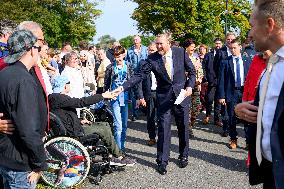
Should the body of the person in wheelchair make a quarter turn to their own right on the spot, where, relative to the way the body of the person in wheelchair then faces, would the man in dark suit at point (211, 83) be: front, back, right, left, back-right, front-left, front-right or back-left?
back-left

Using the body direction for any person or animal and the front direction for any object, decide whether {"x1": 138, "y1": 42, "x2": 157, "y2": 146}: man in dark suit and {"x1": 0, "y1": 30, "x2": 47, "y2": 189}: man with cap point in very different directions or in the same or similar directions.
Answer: very different directions

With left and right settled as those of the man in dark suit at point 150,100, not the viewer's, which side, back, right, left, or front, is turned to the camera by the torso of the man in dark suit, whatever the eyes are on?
front

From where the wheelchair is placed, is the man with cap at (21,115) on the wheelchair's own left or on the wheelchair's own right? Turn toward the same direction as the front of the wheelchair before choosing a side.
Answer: on the wheelchair's own right

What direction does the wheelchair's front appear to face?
to the viewer's right

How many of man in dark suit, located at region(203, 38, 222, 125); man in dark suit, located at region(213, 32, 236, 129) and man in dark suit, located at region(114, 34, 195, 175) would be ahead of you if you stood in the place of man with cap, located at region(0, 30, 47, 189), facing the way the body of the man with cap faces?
3

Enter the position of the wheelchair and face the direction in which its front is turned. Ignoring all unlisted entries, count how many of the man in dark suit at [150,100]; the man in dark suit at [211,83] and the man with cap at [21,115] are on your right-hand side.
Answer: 1

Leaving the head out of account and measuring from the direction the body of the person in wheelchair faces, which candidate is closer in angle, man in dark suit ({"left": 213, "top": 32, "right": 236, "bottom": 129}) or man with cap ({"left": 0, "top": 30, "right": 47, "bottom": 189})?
the man in dark suit

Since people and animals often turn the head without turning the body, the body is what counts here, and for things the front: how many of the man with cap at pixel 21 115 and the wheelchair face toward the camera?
0

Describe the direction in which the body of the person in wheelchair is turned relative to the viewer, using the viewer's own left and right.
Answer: facing to the right of the viewer

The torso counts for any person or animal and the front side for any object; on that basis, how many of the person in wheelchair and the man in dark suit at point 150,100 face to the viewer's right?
1

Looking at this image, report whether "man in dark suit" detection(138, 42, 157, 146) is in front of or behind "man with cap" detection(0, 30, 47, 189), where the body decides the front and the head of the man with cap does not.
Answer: in front

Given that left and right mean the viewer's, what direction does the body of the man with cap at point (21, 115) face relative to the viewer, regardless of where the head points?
facing away from the viewer and to the right of the viewer

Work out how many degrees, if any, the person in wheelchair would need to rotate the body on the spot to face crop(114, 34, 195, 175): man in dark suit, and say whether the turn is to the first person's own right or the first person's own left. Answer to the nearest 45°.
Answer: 0° — they already face them

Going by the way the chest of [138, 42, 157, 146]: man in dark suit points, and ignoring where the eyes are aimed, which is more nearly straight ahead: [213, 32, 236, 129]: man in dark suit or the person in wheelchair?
the person in wheelchair
